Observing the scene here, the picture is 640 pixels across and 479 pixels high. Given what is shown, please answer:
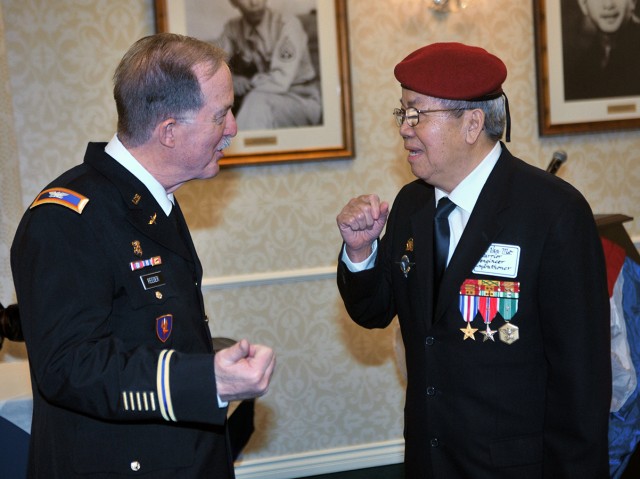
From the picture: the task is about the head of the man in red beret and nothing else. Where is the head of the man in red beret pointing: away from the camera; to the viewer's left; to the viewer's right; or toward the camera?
to the viewer's left

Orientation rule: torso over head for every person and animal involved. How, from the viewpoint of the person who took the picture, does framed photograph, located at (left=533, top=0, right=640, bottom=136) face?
facing the viewer

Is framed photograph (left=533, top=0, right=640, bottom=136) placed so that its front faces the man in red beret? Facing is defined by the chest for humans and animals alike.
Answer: yes

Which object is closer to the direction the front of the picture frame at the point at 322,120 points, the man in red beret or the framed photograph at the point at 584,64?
the man in red beret

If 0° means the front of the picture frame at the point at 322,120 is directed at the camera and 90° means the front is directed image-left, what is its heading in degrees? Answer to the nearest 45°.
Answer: approximately 0°

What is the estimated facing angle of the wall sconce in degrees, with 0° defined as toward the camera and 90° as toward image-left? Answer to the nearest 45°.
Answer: approximately 0°

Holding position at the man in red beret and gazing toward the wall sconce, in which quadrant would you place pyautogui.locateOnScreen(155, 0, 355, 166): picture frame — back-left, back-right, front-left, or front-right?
front-left

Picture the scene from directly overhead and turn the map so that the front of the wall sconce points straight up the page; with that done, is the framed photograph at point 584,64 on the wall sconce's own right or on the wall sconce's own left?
on the wall sconce's own left

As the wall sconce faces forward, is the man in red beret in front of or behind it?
in front

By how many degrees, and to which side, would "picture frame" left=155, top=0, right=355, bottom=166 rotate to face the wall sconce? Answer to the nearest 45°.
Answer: approximately 90° to its left

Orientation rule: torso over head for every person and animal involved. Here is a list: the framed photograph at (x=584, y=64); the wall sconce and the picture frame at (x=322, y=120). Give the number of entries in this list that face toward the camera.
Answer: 3

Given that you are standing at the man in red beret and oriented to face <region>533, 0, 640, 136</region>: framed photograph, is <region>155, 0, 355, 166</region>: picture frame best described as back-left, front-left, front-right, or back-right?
front-left
